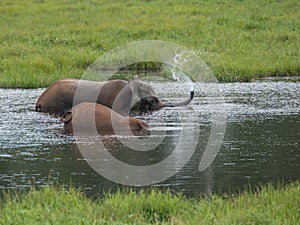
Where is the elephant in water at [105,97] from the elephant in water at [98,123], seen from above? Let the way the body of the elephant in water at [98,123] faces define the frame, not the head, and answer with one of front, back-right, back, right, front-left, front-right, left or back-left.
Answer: left

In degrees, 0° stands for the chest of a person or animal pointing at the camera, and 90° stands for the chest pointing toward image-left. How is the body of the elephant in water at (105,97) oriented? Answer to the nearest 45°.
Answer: approximately 270°

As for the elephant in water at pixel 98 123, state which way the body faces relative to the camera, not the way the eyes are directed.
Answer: to the viewer's right

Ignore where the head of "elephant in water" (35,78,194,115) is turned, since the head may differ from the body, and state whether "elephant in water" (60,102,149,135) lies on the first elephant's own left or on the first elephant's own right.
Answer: on the first elephant's own right

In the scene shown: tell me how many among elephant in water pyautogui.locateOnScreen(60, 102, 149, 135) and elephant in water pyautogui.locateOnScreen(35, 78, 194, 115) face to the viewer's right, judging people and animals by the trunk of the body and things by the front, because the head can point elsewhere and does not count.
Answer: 2
